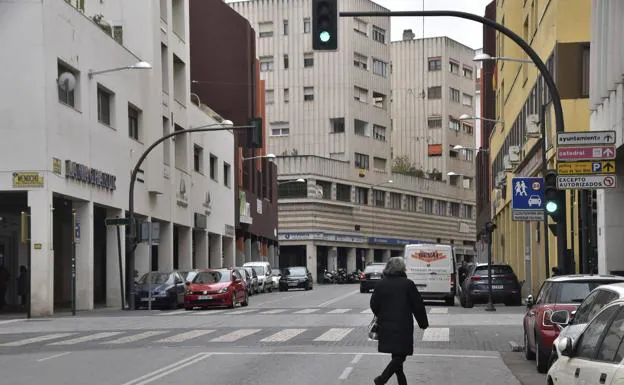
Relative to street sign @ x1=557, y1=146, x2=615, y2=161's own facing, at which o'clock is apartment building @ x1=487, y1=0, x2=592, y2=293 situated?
The apartment building is roughly at 6 o'clock from the street sign.

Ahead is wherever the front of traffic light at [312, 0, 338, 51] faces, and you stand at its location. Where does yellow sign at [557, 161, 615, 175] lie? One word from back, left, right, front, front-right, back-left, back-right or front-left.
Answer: left

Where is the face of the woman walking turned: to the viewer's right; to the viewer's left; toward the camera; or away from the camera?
away from the camera

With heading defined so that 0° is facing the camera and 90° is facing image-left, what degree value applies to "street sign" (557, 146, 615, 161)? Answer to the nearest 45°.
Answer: approximately 0°

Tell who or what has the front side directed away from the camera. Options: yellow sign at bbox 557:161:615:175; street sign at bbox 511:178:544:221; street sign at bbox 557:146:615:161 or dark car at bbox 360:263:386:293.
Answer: the dark car

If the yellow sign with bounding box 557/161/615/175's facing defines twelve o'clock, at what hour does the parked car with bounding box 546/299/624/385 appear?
The parked car is roughly at 12 o'clock from the yellow sign.

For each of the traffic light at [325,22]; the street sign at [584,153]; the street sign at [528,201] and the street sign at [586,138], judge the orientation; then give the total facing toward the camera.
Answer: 4

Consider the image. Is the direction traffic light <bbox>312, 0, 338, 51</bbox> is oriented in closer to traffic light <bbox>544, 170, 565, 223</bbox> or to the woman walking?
the woman walking

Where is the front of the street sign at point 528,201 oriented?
toward the camera

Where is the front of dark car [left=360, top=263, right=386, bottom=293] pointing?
away from the camera

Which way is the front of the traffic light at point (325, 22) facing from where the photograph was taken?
facing the viewer

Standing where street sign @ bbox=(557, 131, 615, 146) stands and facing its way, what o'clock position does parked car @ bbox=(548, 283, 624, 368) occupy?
The parked car is roughly at 12 o'clock from the street sign.

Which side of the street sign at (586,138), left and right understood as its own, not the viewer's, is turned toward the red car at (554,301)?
front
